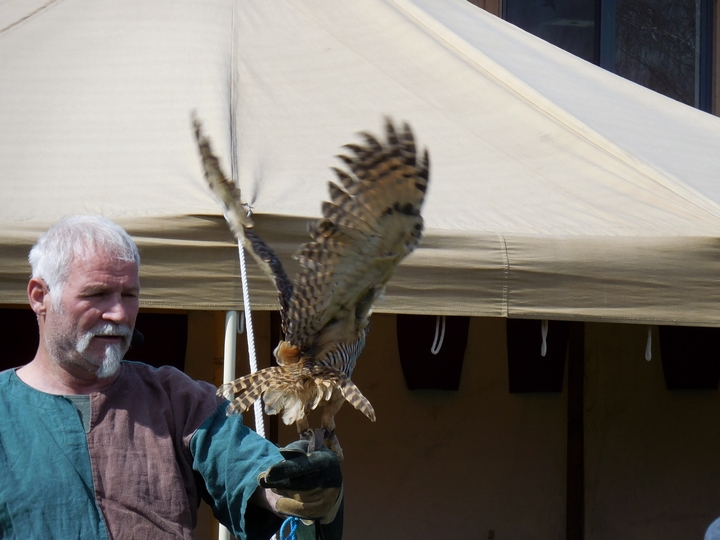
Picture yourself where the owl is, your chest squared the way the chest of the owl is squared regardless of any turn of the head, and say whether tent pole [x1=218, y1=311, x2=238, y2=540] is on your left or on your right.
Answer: on your left

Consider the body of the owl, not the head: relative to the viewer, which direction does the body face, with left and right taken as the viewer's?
facing away from the viewer and to the right of the viewer

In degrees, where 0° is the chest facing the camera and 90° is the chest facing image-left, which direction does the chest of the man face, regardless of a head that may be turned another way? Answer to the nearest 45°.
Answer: approximately 315°

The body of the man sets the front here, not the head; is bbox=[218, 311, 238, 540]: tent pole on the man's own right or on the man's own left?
on the man's own left

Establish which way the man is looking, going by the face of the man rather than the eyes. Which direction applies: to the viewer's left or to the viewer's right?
to the viewer's right
